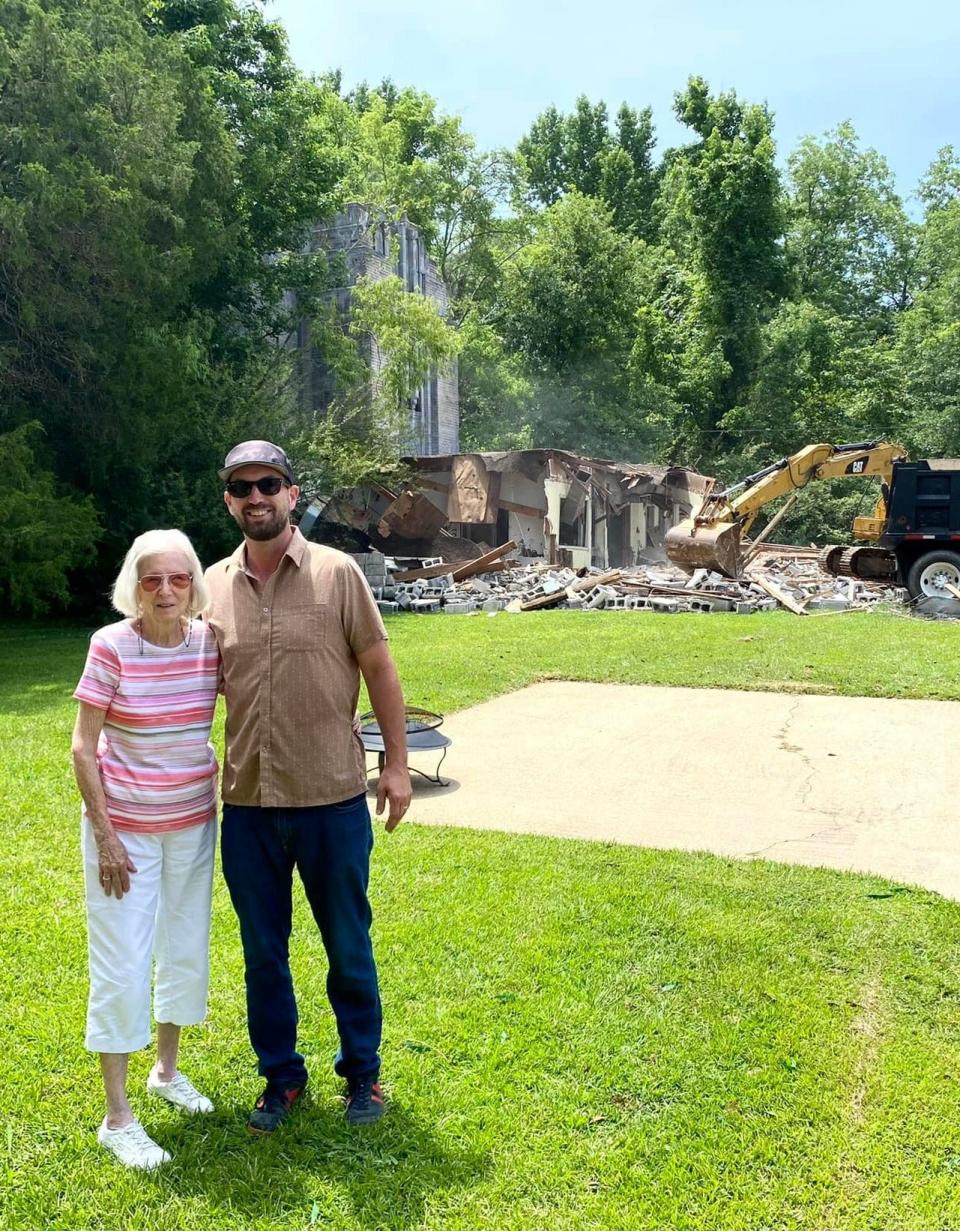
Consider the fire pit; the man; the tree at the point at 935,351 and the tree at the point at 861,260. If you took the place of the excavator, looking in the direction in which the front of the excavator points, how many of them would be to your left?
2

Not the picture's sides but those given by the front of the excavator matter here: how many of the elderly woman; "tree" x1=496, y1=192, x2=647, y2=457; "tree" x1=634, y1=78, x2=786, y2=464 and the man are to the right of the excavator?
2

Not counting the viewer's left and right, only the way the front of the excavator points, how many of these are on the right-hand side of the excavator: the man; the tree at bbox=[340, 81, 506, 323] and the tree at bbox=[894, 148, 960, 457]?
1
